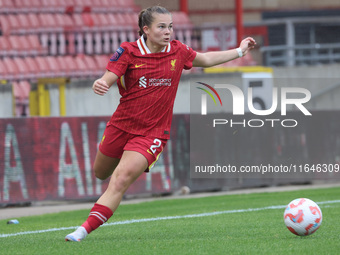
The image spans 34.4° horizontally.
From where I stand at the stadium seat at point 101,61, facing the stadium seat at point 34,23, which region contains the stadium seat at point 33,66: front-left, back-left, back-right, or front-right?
front-left

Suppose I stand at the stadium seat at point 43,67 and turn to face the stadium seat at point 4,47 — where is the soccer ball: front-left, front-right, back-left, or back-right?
back-left

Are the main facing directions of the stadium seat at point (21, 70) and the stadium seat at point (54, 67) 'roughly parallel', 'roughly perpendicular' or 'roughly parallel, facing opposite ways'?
roughly parallel

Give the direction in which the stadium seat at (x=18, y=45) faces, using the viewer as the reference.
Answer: facing the viewer and to the right of the viewer

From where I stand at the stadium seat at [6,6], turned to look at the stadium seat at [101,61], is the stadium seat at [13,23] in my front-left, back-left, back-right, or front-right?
front-right

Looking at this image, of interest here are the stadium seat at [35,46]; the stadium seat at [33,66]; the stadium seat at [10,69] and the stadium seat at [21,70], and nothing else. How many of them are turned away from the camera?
0

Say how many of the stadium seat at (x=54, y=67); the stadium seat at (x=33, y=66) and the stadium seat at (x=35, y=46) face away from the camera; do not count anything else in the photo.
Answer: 0

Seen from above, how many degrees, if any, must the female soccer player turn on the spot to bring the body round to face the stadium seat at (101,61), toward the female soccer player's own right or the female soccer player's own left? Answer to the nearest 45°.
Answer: approximately 135° to the female soccer player's own left

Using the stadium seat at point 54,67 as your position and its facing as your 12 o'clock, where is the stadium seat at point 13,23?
the stadium seat at point 13,23 is roughly at 6 o'clock from the stadium seat at point 54,67.

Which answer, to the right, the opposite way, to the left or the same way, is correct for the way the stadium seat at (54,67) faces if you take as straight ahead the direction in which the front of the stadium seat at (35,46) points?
the same way

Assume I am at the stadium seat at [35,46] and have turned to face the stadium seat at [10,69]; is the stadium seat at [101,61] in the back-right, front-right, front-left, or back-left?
back-left

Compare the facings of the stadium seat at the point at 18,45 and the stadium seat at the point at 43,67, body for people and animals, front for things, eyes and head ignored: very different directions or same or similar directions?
same or similar directions

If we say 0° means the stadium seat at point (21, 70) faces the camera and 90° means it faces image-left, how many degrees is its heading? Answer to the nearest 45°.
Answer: approximately 315°

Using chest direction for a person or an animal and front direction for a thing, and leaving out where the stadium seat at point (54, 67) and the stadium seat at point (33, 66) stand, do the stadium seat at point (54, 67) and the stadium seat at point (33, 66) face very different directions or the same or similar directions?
same or similar directions
